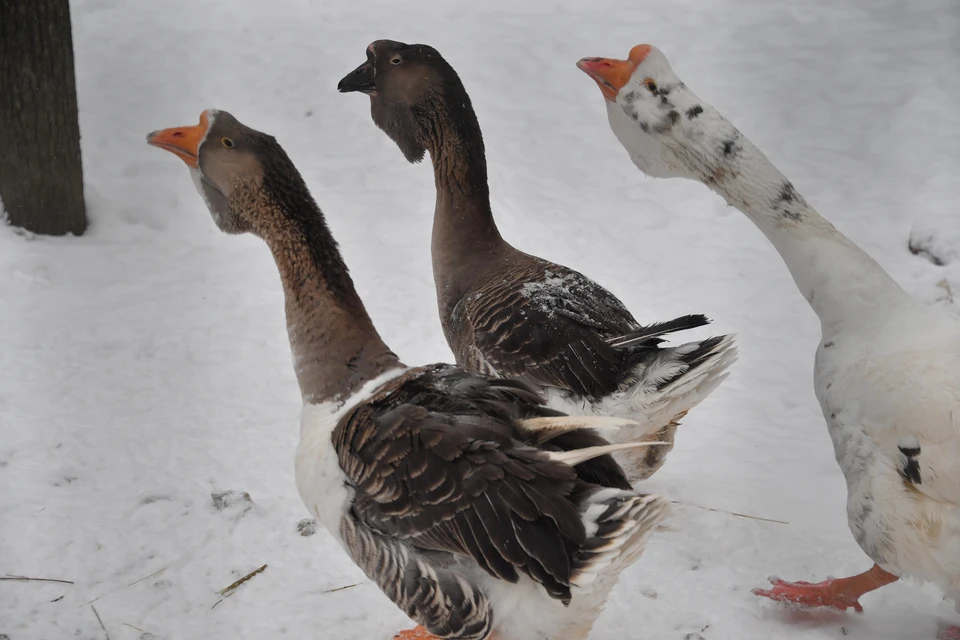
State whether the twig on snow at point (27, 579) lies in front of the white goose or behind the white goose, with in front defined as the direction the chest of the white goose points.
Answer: in front

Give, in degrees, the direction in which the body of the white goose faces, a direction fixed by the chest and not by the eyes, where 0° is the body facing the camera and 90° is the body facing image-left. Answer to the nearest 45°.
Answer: approximately 90°

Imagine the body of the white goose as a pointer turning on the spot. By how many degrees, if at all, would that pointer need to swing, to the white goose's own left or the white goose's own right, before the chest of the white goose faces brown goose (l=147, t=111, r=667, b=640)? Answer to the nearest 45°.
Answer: approximately 45° to the white goose's own left

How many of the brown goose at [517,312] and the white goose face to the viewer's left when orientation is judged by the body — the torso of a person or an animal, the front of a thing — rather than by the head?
2

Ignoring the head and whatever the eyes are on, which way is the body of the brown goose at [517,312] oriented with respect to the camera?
to the viewer's left

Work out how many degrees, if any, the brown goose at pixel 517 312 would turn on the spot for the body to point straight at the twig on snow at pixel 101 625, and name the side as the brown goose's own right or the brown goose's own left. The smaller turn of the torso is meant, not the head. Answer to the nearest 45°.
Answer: approximately 45° to the brown goose's own left

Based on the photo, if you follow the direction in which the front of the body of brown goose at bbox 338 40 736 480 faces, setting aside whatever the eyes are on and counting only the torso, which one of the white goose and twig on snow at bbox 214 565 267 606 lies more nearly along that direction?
the twig on snow

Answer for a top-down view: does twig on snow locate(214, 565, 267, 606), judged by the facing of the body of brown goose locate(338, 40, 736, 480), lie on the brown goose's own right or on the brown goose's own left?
on the brown goose's own left
